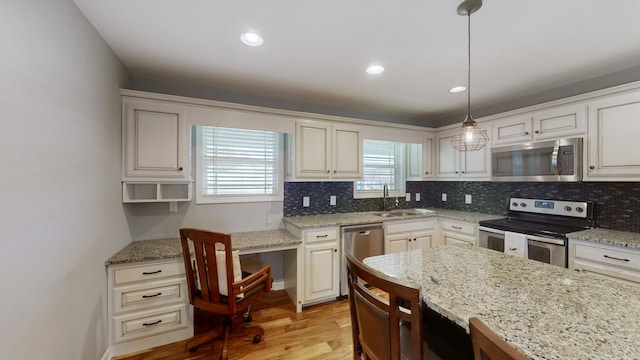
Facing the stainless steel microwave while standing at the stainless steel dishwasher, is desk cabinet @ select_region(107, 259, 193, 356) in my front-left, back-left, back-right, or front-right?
back-right

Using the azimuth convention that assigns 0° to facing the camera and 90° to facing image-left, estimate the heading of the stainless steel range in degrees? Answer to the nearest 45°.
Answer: approximately 45°

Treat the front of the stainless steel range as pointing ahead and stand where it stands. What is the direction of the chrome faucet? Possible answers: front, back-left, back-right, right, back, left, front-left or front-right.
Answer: front-right

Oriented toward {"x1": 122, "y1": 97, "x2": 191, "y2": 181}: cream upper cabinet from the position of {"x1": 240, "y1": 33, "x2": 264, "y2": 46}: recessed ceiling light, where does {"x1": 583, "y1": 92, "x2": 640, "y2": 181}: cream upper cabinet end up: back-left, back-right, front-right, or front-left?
back-right

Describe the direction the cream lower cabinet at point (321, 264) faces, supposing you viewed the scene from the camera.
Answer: facing the viewer and to the right of the viewer

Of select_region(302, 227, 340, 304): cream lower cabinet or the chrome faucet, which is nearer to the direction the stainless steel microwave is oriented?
the cream lower cabinet

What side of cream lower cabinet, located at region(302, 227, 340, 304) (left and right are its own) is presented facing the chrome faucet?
left

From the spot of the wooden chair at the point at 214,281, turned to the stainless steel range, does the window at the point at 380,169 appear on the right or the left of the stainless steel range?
left

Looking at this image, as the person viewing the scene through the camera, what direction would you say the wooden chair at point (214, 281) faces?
facing away from the viewer and to the right of the viewer

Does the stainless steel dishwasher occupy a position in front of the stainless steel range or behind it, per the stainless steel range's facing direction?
in front
